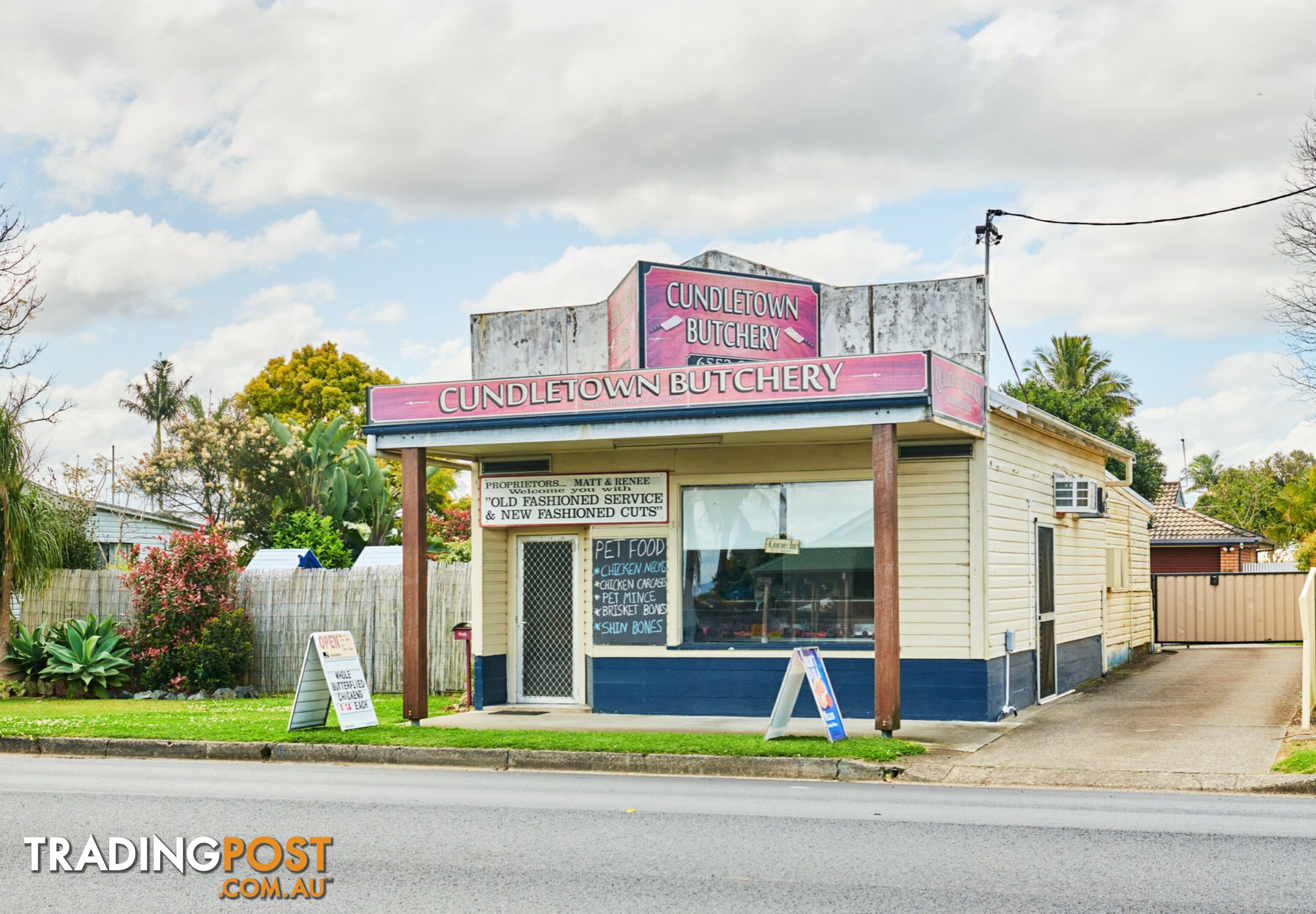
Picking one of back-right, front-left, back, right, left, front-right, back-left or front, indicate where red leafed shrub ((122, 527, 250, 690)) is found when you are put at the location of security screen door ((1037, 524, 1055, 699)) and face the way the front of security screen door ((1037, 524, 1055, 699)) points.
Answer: back

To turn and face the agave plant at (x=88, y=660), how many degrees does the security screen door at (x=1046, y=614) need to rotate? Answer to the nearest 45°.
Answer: approximately 180°

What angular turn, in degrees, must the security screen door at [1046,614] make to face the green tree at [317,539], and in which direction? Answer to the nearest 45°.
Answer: approximately 135° to its left

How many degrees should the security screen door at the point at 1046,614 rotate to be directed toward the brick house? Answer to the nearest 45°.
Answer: approximately 90° to its left

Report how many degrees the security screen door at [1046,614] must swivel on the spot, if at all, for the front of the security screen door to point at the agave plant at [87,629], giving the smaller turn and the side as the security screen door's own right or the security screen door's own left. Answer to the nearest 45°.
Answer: approximately 180°

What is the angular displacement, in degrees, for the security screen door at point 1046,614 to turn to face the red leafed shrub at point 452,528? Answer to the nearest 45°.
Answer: approximately 135° to its left

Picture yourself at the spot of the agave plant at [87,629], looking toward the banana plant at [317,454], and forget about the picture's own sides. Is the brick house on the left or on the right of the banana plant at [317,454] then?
right

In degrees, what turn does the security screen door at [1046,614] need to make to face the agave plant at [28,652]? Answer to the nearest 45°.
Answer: approximately 180°

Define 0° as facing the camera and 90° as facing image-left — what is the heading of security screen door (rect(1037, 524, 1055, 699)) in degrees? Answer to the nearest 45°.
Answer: approximately 270°

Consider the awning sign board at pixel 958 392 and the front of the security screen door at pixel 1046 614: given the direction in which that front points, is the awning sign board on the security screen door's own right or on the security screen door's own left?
on the security screen door's own right

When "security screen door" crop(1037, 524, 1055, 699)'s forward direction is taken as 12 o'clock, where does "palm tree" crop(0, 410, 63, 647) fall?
The palm tree is roughly at 6 o'clock from the security screen door.
